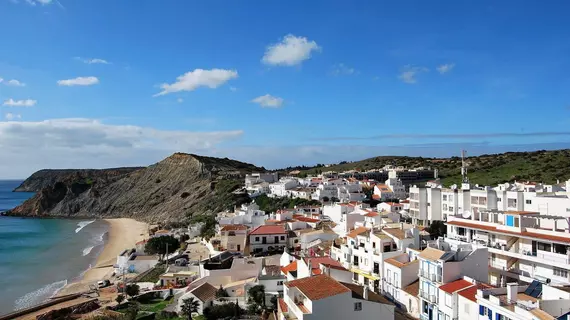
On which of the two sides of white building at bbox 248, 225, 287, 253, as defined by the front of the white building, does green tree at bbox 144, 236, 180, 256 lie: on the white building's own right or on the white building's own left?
on the white building's own right

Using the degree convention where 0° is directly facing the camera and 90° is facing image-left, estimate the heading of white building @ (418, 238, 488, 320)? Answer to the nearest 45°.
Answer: approximately 45°

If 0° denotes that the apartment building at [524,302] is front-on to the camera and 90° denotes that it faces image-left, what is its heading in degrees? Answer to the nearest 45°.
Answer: approximately 45°

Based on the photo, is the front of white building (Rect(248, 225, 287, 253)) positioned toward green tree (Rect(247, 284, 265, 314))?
yes
